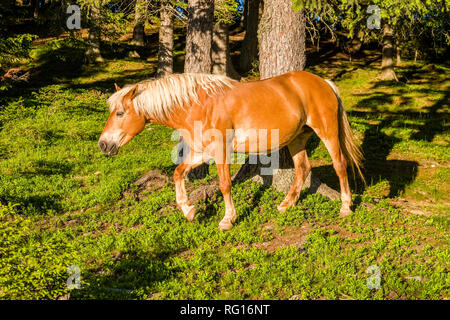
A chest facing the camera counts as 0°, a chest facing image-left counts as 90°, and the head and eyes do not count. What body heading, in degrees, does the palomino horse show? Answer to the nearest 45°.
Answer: approximately 90°

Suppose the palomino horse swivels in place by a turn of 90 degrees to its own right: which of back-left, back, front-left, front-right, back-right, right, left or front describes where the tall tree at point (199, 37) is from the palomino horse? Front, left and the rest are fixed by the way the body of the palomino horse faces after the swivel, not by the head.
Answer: front
